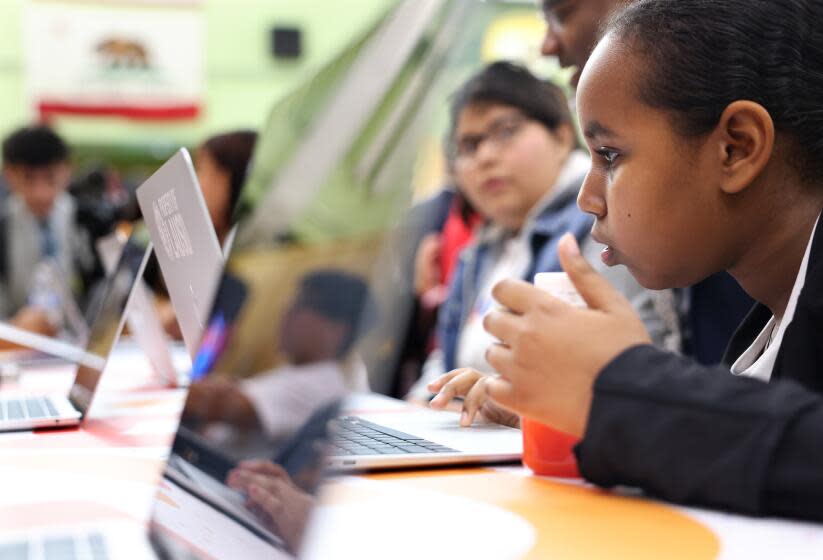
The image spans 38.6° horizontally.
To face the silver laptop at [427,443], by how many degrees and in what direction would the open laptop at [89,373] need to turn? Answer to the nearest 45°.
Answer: approximately 135° to its left

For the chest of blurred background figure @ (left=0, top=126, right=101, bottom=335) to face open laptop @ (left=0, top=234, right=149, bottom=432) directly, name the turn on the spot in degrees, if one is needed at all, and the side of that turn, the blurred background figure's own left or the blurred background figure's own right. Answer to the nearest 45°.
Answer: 0° — they already face it

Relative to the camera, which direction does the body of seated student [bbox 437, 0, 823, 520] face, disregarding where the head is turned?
to the viewer's left

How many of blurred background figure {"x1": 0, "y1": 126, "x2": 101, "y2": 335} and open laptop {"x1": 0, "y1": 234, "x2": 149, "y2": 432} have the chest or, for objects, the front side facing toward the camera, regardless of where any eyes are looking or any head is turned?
1

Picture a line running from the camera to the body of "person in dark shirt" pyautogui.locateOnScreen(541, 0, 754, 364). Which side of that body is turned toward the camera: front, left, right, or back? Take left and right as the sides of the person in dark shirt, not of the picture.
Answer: left

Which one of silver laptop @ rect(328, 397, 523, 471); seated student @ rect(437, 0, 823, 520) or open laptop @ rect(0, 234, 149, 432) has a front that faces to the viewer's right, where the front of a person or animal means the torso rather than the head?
the silver laptop

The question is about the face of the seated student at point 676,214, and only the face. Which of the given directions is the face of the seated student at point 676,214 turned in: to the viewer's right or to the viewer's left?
to the viewer's left

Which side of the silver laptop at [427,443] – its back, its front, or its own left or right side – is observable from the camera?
right

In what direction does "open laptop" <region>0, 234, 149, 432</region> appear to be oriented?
to the viewer's left

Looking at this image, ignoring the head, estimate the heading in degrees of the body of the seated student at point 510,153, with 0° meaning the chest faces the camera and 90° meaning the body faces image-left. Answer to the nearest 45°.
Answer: approximately 45°
